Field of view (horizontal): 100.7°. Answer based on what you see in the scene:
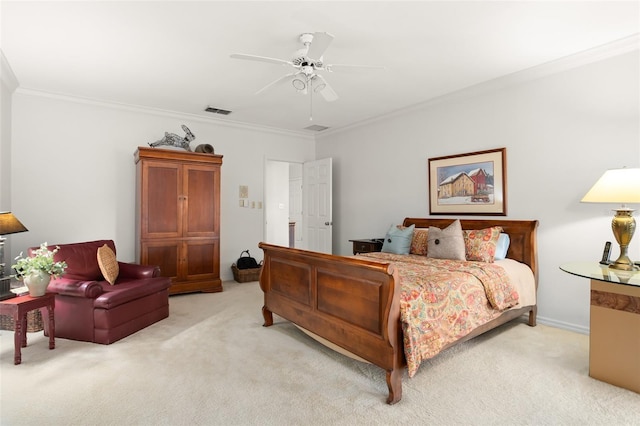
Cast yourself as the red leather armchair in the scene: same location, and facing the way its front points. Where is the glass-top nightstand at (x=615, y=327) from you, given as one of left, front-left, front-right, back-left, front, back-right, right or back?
front

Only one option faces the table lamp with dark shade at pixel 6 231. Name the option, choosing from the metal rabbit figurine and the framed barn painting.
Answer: the framed barn painting

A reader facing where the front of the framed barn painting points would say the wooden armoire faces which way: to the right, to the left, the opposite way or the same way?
to the left

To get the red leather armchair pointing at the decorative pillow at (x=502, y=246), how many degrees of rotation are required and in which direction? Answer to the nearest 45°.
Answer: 0° — it already faces it

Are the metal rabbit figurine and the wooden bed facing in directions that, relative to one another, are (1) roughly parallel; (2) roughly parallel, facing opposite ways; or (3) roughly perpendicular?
roughly parallel, facing opposite ways

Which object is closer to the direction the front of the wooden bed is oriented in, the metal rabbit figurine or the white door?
the metal rabbit figurine

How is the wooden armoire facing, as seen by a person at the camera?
facing the viewer

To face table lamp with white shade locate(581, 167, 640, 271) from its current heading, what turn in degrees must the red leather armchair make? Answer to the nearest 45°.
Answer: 0° — it already faces it

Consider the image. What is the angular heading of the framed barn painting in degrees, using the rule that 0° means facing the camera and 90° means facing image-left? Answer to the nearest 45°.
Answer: approximately 45°

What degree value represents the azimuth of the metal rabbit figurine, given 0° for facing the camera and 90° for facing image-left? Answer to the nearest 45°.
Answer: approximately 270°

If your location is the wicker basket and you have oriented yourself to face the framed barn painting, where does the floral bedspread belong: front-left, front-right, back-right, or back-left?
front-right

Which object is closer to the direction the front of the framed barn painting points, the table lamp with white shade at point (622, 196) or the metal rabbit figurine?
the metal rabbit figurine

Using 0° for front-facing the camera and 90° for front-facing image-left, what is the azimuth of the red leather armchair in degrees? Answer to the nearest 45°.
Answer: approximately 315°

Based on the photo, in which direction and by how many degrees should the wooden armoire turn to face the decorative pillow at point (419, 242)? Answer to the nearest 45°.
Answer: approximately 45° to its left

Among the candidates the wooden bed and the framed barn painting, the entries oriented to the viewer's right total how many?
0

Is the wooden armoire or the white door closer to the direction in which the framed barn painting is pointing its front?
the wooden armoire

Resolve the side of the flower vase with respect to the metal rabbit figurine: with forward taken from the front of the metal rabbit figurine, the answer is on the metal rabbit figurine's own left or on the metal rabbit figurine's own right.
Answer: on the metal rabbit figurine's own right
